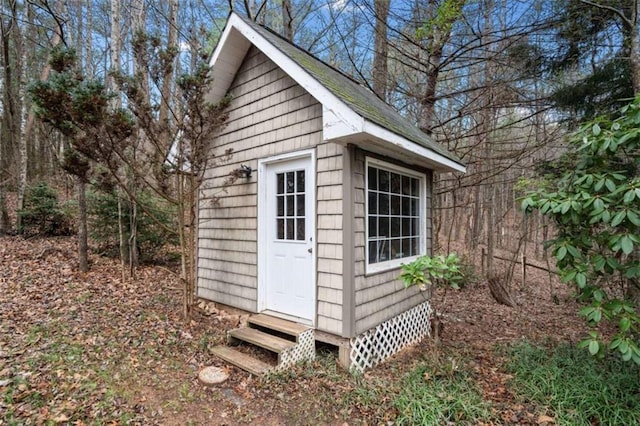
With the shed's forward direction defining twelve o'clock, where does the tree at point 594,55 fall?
The tree is roughly at 7 o'clock from the shed.

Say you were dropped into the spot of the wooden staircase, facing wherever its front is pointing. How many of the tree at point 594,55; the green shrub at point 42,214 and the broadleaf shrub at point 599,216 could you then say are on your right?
1

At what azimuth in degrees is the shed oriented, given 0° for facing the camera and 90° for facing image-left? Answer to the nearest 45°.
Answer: approximately 45°

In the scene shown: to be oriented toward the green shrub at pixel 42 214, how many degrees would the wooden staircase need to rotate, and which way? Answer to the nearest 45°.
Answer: approximately 90° to its right

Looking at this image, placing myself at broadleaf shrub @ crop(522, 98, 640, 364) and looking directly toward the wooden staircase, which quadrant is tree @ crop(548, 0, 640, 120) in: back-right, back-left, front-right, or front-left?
back-right

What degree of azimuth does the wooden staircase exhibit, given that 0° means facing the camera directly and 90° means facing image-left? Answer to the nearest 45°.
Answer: approximately 45°

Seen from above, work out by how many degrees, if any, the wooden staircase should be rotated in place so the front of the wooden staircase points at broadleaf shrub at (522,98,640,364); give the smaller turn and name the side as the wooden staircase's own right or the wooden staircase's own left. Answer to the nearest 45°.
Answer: approximately 90° to the wooden staircase's own left

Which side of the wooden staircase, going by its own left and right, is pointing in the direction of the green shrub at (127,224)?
right

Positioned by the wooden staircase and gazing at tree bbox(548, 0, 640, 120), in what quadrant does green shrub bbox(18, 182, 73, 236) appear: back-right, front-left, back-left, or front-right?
back-left

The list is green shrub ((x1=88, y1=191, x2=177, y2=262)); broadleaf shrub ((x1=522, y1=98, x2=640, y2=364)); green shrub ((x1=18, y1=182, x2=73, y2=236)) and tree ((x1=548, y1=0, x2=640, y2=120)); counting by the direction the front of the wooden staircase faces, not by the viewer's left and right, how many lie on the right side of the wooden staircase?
2
